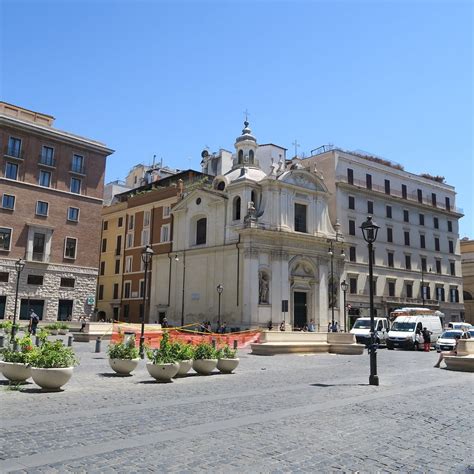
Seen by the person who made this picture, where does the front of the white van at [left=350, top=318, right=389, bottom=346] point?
facing the viewer and to the left of the viewer

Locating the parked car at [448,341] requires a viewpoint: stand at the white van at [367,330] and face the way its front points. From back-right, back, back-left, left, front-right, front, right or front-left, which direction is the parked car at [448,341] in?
left

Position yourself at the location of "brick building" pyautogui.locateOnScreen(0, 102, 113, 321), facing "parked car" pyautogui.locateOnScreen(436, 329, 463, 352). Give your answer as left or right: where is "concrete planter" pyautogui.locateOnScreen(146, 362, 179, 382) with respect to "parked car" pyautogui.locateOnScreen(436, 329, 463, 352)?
right

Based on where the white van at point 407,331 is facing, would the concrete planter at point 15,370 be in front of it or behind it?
in front

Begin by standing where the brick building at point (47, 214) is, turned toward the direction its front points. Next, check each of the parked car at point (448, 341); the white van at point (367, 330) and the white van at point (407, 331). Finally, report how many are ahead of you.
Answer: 3

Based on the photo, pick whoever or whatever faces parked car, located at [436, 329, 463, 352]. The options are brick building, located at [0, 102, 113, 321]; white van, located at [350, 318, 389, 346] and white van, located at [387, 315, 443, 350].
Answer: the brick building

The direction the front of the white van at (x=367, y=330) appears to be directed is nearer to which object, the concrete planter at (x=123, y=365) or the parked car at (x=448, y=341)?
the concrete planter

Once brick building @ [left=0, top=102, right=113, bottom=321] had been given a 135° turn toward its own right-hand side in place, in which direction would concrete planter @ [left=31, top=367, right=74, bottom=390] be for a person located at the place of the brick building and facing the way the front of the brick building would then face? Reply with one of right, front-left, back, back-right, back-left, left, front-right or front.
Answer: left

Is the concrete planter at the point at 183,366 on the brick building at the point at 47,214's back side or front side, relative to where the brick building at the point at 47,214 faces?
on the front side

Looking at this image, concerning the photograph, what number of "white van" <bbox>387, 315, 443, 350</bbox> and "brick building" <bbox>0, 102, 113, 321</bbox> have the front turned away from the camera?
0

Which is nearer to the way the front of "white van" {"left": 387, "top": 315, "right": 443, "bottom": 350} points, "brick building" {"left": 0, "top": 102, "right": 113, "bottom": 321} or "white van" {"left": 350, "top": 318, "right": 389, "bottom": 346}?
the brick building

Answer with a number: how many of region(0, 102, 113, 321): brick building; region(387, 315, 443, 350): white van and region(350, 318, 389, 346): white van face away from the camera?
0

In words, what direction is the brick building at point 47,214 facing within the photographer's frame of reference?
facing the viewer and to the right of the viewer

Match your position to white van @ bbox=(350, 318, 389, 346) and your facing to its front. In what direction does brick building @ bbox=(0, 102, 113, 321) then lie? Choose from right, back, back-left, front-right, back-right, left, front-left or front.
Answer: front-right

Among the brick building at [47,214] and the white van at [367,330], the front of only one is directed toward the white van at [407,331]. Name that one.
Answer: the brick building

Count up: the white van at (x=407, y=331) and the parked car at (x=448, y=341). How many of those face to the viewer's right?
0

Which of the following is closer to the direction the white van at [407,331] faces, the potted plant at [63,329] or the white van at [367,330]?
the potted plant

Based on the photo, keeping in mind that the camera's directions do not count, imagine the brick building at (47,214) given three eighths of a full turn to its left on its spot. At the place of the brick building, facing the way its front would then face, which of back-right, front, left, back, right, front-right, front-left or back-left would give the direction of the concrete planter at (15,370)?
back
